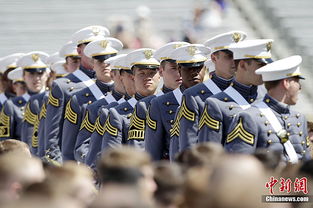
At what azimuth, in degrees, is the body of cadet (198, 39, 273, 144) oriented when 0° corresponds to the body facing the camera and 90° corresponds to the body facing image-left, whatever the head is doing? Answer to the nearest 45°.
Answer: approximately 315°

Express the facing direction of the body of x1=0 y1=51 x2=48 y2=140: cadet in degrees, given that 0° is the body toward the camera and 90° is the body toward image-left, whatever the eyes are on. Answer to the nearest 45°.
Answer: approximately 315°

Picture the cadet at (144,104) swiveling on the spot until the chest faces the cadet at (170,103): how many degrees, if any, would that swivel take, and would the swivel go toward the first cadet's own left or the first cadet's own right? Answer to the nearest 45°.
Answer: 0° — they already face them

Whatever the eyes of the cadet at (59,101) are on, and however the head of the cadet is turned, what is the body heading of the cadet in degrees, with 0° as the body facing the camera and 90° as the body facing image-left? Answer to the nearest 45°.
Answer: approximately 315°

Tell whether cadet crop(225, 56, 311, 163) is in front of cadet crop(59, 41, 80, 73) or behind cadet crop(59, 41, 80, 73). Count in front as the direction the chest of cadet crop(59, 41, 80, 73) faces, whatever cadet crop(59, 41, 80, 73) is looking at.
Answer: in front

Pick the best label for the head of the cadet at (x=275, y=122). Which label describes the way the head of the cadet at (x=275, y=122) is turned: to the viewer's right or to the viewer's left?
to the viewer's right

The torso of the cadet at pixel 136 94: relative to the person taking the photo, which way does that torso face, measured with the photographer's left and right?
facing the viewer and to the right of the viewer
